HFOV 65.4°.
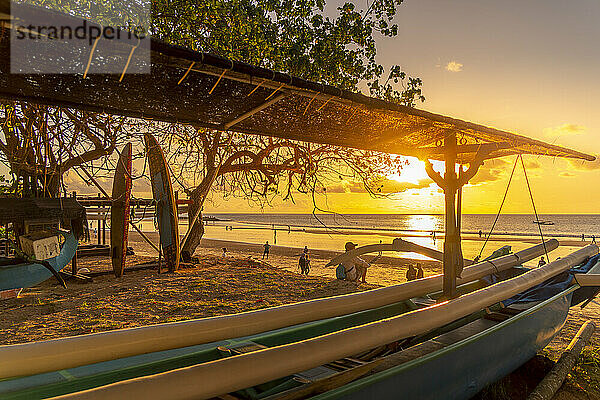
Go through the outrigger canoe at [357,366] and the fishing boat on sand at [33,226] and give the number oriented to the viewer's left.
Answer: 0

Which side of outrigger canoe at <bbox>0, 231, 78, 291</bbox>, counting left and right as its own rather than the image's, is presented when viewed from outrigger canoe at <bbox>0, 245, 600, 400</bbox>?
right

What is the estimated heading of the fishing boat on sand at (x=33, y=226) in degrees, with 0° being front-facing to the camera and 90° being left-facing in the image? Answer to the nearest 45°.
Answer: approximately 270°

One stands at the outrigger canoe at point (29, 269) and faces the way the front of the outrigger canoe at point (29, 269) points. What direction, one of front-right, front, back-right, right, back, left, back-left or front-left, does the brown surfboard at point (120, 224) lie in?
front-left

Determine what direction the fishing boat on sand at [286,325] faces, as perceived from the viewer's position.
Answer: facing away from the viewer and to the right of the viewer

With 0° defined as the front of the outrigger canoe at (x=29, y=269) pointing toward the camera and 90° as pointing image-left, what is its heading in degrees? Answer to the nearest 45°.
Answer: approximately 270°

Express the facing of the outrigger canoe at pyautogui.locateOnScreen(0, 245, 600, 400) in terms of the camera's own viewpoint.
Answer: facing away from the viewer and to the right of the viewer
